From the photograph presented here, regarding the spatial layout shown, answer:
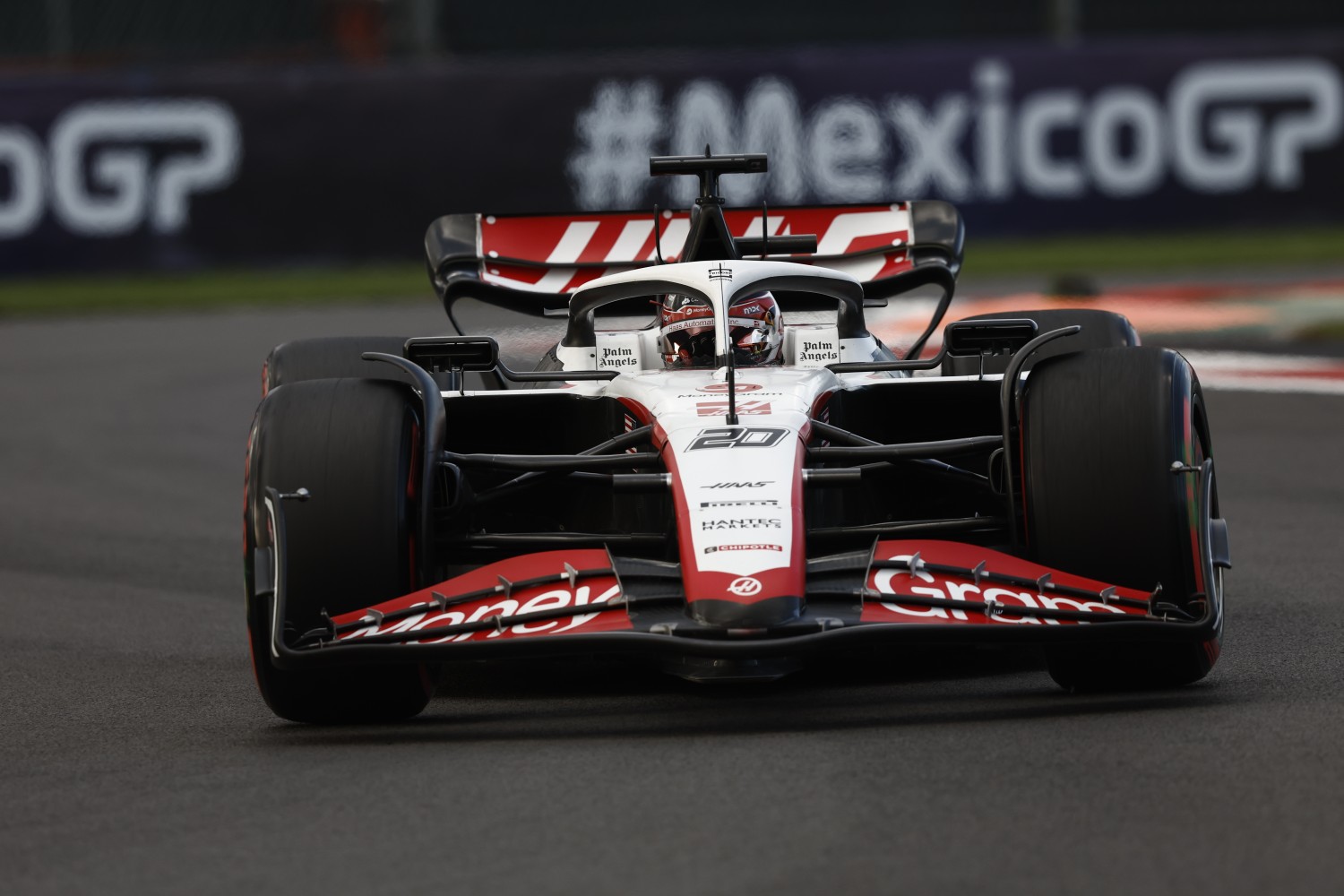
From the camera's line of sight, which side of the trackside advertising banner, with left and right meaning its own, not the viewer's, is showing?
front

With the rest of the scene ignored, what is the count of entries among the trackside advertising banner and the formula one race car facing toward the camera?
2

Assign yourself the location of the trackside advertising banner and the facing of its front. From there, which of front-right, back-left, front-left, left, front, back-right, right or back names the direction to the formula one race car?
front

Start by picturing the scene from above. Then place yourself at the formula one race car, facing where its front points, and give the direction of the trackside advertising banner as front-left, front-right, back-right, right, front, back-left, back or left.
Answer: back

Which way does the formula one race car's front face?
toward the camera
